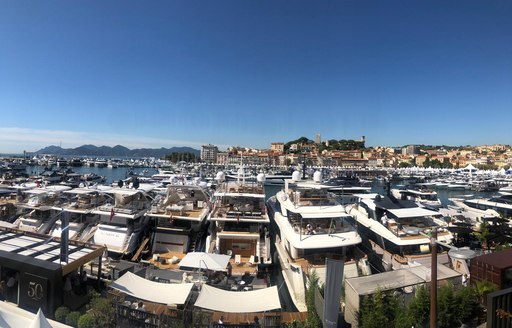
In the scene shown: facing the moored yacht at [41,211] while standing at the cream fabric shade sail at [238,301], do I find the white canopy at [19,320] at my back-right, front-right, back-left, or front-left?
front-left

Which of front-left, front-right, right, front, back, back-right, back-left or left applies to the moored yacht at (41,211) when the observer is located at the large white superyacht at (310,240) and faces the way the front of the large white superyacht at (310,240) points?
left

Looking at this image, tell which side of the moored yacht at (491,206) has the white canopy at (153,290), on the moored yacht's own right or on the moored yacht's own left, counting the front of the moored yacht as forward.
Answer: on the moored yacht's own left

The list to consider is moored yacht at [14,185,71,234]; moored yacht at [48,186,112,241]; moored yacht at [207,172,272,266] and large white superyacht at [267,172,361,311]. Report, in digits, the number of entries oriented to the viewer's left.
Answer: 0

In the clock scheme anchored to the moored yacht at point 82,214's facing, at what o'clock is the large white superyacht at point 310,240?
The large white superyacht is roughly at 3 o'clock from the moored yacht.

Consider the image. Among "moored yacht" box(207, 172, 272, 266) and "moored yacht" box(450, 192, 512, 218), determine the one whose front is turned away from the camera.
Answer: "moored yacht" box(207, 172, 272, 266)

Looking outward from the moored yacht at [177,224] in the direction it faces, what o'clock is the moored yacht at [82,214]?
the moored yacht at [82,214] is roughly at 10 o'clock from the moored yacht at [177,224].

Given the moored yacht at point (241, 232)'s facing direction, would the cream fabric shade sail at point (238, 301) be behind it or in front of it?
behind

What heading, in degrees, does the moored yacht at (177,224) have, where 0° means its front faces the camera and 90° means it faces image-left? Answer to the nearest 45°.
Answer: approximately 180°

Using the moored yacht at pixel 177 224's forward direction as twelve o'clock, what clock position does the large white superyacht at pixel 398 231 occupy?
The large white superyacht is roughly at 4 o'clock from the moored yacht.

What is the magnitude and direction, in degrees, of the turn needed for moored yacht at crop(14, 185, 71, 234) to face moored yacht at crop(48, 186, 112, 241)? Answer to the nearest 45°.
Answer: approximately 90° to its right

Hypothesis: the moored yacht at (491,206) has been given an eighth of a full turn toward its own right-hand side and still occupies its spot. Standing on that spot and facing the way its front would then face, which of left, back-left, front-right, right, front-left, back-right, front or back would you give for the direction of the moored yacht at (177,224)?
left

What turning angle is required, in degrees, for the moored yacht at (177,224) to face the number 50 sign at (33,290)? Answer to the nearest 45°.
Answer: approximately 135° to its left

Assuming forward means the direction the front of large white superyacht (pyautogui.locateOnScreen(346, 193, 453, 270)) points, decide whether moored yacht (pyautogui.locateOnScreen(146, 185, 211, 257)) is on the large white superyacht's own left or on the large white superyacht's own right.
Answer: on the large white superyacht's own left

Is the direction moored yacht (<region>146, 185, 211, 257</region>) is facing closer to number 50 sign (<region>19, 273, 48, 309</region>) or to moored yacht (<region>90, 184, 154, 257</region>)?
the moored yacht

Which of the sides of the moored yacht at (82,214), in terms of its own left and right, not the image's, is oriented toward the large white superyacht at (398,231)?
right
